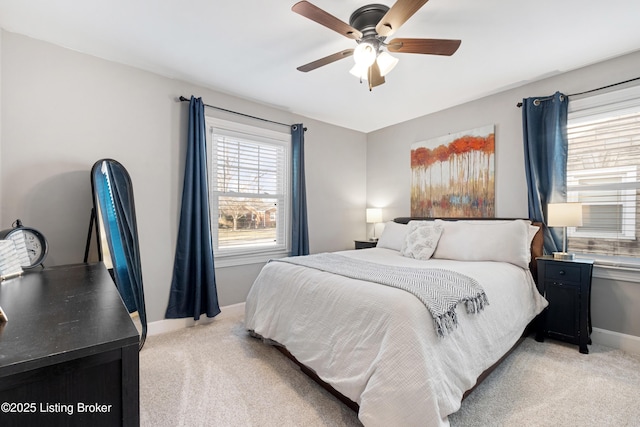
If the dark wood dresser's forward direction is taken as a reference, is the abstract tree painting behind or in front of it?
in front

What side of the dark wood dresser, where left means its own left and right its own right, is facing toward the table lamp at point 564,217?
front

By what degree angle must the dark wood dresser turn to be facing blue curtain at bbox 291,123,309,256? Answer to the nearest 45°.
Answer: approximately 45° to its left

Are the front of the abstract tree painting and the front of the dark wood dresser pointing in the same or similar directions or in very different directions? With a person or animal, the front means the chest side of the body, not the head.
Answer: very different directions

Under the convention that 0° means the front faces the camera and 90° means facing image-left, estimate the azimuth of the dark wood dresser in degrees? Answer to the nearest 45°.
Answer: approximately 270°

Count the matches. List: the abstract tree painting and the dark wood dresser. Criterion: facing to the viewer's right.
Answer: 1

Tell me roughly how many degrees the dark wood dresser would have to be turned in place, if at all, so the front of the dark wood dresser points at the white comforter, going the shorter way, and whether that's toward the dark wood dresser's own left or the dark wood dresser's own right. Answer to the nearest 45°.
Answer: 0° — it already faces it

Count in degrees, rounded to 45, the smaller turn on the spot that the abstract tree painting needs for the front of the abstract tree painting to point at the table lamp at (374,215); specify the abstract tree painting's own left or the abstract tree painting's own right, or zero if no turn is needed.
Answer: approximately 45° to the abstract tree painting's own right

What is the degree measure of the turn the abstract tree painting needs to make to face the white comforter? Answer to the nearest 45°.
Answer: approximately 45° to its left
